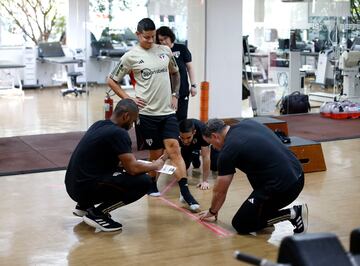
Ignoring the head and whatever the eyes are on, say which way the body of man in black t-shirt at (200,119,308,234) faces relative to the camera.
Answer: to the viewer's left

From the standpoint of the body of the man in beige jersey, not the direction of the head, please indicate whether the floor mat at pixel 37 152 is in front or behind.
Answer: behind

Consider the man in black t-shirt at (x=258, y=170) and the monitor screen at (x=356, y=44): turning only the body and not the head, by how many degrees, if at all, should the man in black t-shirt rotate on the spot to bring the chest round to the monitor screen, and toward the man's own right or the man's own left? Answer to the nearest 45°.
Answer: approximately 90° to the man's own right

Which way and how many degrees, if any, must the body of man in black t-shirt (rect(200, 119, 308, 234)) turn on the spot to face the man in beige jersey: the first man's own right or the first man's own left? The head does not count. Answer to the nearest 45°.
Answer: approximately 45° to the first man's own right

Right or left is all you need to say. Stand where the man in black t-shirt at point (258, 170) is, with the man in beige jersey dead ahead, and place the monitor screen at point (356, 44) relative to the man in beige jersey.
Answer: right

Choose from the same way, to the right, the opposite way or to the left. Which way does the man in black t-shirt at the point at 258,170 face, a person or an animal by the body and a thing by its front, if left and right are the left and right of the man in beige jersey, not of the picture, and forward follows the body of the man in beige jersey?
to the right

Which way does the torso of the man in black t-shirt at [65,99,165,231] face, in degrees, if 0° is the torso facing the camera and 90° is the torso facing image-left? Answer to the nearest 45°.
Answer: approximately 270°

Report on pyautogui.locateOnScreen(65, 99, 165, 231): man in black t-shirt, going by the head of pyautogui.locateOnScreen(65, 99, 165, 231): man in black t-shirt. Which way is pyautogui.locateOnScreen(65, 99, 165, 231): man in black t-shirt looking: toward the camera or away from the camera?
away from the camera

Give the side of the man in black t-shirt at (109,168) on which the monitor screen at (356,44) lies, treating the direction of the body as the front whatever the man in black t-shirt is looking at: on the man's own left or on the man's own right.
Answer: on the man's own left

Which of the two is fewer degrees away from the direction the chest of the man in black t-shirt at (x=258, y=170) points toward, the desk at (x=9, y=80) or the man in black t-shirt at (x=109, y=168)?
the man in black t-shirt

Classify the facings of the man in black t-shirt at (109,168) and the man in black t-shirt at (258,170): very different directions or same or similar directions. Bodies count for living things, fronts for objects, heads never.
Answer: very different directions
